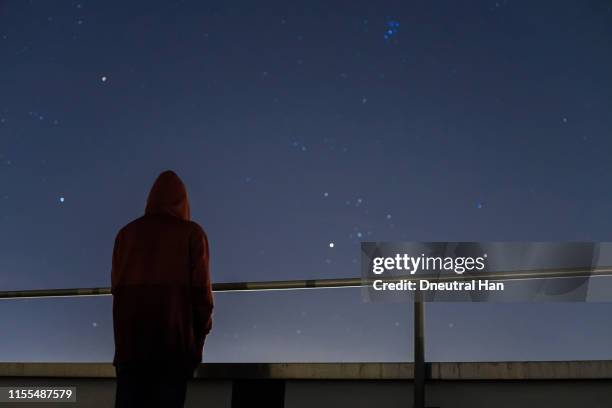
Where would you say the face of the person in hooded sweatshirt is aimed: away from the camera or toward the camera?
away from the camera

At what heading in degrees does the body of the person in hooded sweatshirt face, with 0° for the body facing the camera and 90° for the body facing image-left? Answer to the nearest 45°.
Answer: approximately 180°
